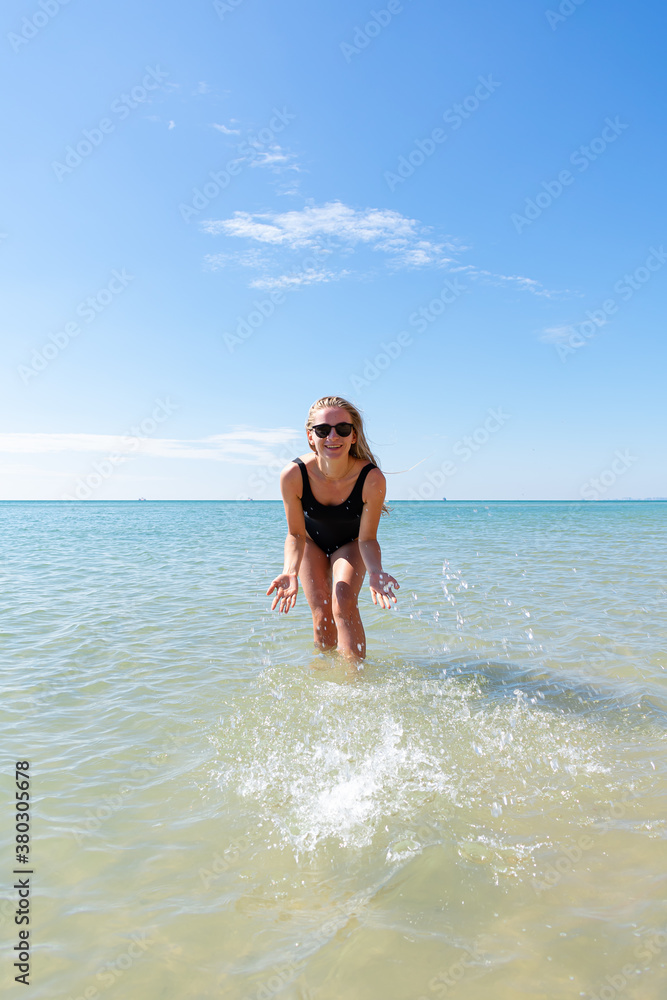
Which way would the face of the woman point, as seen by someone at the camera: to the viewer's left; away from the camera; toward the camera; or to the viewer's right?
toward the camera

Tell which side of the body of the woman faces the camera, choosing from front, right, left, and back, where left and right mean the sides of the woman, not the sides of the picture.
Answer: front
